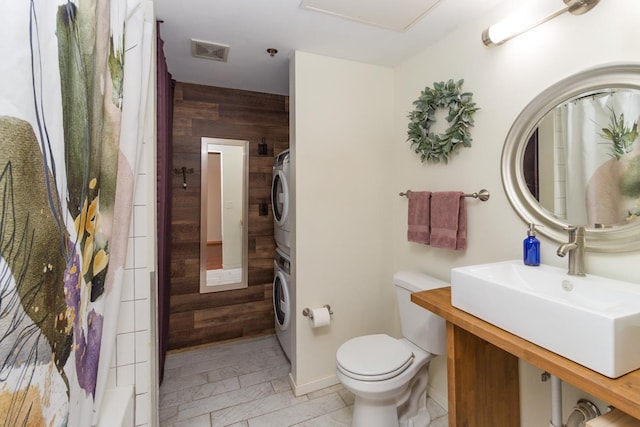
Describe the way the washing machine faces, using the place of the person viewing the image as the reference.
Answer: facing to the left of the viewer

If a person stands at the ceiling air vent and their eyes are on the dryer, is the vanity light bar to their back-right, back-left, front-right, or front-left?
front-right

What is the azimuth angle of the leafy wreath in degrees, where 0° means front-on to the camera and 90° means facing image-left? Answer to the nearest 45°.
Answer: approximately 45°

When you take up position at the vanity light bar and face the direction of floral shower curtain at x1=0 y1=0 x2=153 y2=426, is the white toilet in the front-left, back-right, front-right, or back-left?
front-right

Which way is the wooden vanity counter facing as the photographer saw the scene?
facing the viewer and to the left of the viewer

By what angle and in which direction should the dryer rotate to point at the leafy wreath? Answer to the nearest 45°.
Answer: approximately 135° to its left

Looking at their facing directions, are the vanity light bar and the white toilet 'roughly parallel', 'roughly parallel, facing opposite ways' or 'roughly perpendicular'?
roughly parallel

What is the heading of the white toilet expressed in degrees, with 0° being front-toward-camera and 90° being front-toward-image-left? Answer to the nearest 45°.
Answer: approximately 45°

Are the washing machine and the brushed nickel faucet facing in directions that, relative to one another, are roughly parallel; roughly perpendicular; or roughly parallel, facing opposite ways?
roughly parallel

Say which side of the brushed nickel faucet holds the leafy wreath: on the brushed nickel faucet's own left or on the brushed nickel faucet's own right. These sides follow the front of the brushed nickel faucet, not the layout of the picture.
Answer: on the brushed nickel faucet's own right
